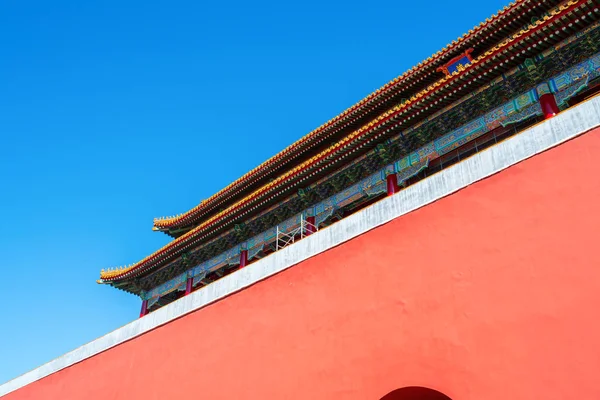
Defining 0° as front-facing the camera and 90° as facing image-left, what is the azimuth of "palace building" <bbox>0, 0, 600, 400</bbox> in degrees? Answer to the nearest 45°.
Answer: approximately 45°
